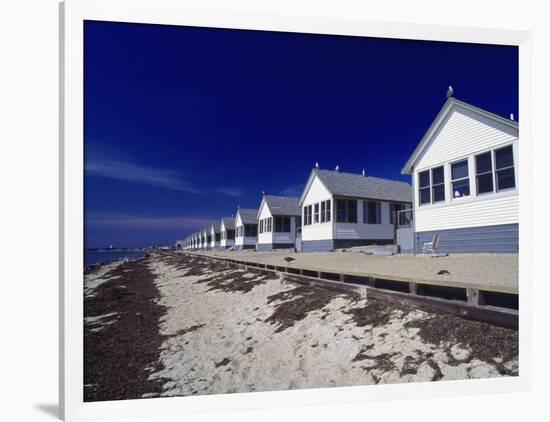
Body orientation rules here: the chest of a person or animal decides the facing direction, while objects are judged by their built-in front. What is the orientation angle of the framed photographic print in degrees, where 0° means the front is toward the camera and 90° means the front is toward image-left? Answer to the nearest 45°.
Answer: approximately 315°
